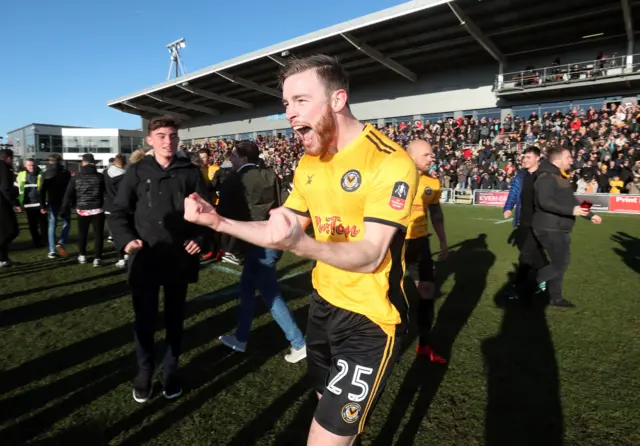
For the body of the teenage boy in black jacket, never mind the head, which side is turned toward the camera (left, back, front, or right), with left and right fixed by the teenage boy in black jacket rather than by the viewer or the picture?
front

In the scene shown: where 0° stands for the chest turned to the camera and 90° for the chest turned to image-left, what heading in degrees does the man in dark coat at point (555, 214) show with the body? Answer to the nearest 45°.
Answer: approximately 270°

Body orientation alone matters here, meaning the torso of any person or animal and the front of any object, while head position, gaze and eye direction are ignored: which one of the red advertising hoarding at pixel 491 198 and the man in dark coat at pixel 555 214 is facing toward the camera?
the red advertising hoarding

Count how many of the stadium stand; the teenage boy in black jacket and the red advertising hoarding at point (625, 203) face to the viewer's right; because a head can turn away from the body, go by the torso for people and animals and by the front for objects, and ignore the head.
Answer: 0

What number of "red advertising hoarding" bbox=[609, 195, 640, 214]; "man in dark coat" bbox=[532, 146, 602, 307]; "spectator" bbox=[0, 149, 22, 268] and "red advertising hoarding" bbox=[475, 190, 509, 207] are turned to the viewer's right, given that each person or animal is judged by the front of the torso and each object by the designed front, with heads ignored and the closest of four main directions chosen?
2

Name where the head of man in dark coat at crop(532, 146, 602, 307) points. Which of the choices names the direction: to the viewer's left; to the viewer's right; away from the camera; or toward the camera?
to the viewer's right

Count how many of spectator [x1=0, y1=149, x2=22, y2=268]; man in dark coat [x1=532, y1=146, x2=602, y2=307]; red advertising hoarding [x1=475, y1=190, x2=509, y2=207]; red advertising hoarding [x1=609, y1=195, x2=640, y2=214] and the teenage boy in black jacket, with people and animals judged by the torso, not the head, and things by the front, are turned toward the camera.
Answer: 3

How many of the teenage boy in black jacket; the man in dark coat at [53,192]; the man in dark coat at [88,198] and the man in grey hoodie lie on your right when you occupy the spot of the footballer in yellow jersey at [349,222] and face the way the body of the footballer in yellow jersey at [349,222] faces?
4

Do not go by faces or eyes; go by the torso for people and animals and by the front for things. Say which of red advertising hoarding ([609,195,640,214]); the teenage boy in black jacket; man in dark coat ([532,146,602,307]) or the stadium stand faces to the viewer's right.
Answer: the man in dark coat

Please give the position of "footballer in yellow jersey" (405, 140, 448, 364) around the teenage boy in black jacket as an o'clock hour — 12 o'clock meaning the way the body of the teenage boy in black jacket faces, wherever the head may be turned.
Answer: The footballer in yellow jersey is roughly at 9 o'clock from the teenage boy in black jacket.

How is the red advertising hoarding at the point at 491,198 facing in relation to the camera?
toward the camera

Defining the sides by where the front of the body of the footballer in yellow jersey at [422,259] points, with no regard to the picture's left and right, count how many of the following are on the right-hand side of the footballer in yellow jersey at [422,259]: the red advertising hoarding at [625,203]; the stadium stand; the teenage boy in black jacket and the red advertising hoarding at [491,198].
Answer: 1

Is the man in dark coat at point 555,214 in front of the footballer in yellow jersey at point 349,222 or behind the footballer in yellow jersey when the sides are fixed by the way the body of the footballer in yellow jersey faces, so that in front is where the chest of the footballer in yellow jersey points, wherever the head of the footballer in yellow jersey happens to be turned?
behind

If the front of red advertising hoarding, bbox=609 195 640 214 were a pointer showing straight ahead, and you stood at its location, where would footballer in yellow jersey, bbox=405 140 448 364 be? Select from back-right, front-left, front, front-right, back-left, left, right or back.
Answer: front

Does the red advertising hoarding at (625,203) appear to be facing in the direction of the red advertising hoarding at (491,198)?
no

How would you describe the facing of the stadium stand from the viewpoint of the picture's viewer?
facing the viewer and to the left of the viewer
